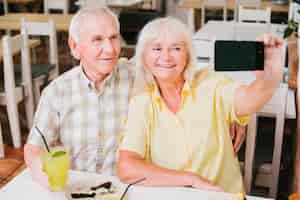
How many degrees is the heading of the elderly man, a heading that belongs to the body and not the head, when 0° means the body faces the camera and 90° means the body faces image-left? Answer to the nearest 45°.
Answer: approximately 315°

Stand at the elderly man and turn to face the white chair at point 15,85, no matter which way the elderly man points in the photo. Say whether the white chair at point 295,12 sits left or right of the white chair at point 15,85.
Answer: right

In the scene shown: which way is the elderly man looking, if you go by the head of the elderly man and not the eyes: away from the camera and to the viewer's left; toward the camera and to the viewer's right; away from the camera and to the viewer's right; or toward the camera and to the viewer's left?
toward the camera and to the viewer's right

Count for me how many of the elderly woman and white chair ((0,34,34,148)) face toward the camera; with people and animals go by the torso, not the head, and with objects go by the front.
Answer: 1
